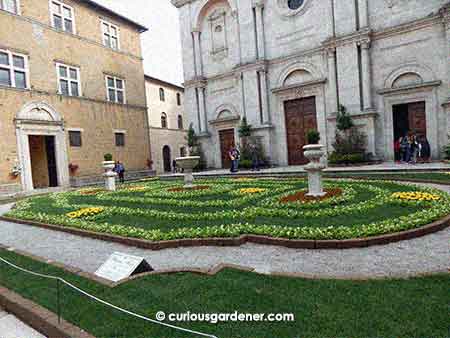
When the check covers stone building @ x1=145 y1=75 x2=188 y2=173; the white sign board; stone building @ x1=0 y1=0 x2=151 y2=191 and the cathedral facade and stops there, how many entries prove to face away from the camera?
0

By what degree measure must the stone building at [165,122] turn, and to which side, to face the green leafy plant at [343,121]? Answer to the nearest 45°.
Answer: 0° — it already faces it

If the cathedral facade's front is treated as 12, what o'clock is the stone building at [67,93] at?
The stone building is roughly at 1 o'clock from the cathedral facade.

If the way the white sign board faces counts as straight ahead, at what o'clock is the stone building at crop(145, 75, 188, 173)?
The stone building is roughly at 5 o'clock from the white sign board.

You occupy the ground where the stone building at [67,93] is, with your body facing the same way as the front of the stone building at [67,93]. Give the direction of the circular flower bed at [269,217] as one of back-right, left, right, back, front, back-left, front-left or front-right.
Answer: front-right

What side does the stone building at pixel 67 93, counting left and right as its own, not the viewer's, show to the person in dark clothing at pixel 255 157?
front

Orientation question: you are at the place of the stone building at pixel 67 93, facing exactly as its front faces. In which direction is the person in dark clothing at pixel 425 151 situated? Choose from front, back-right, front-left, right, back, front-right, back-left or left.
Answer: front

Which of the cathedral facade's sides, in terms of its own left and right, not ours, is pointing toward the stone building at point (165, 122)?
right

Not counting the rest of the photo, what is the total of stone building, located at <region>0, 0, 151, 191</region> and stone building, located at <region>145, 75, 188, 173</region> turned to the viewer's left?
0

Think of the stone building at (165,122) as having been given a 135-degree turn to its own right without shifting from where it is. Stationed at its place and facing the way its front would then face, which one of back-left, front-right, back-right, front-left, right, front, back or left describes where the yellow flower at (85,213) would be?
left

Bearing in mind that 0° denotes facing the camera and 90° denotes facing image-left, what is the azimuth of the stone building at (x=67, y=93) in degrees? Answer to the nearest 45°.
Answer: approximately 315°

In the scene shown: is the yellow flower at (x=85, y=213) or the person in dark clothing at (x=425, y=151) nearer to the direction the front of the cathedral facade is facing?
the yellow flower

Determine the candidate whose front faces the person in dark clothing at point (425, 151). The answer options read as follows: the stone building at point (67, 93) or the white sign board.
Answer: the stone building

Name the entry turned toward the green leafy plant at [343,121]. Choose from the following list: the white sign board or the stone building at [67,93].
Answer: the stone building

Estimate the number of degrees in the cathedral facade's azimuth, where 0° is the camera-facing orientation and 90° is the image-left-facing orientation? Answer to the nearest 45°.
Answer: approximately 45°

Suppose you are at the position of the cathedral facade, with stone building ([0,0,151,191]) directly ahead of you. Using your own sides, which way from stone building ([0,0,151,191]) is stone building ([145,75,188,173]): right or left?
right

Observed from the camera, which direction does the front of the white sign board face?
facing the viewer and to the left of the viewer

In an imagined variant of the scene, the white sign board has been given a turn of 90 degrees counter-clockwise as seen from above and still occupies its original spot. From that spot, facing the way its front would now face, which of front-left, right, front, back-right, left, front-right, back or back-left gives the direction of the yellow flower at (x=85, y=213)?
back-left

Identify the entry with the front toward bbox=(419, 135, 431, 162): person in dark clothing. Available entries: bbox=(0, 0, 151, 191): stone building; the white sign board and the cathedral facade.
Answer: the stone building
